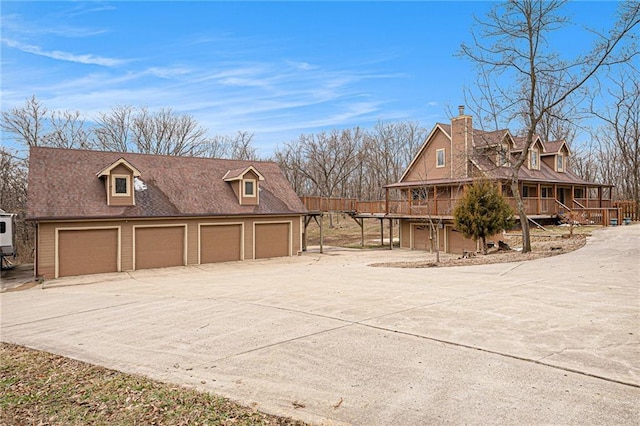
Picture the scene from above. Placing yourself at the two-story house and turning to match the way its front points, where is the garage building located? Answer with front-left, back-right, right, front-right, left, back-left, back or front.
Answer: right

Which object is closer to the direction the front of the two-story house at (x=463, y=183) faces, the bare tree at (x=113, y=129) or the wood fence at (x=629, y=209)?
the wood fence

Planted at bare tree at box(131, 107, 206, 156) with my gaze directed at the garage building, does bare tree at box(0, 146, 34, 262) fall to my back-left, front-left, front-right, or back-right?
front-right

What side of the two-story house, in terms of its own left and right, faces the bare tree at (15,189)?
right

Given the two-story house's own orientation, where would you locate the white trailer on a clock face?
The white trailer is roughly at 3 o'clock from the two-story house.

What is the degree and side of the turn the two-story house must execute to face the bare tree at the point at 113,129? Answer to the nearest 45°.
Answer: approximately 135° to its right
